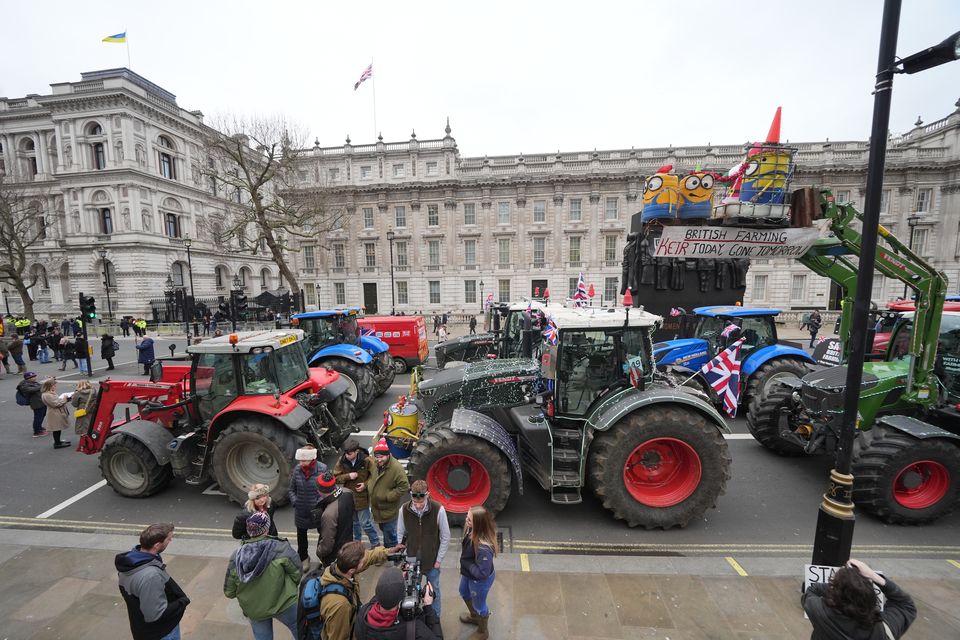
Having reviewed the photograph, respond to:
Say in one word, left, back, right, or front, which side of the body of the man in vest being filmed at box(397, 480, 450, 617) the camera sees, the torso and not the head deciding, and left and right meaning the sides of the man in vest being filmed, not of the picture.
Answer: front

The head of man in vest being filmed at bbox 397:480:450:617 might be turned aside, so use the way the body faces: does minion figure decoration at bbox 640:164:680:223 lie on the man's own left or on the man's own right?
on the man's own left

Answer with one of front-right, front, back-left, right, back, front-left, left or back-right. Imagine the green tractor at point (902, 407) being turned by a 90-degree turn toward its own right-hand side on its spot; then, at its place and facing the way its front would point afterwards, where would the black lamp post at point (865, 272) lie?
back-left

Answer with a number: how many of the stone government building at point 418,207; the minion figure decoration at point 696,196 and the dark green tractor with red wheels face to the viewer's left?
1

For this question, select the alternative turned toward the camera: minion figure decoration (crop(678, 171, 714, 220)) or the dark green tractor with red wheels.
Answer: the minion figure decoration

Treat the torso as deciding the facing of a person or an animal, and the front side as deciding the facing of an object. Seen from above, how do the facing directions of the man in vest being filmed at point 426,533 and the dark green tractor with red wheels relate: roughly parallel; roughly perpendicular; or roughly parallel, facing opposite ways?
roughly perpendicular

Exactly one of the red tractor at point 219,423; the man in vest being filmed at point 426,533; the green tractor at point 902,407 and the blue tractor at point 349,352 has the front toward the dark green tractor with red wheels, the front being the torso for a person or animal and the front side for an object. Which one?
the green tractor

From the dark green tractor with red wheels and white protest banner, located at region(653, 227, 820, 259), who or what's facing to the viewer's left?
the dark green tractor with red wheels

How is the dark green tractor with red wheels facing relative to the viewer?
to the viewer's left

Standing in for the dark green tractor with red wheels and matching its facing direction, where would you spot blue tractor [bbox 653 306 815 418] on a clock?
The blue tractor is roughly at 4 o'clock from the dark green tractor with red wheels.

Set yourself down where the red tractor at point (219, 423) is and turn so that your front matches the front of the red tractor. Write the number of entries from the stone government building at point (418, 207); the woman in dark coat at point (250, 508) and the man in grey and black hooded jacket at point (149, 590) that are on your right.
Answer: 1

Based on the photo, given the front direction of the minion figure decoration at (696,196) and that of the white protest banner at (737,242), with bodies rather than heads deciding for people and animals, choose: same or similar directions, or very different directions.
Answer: same or similar directions
